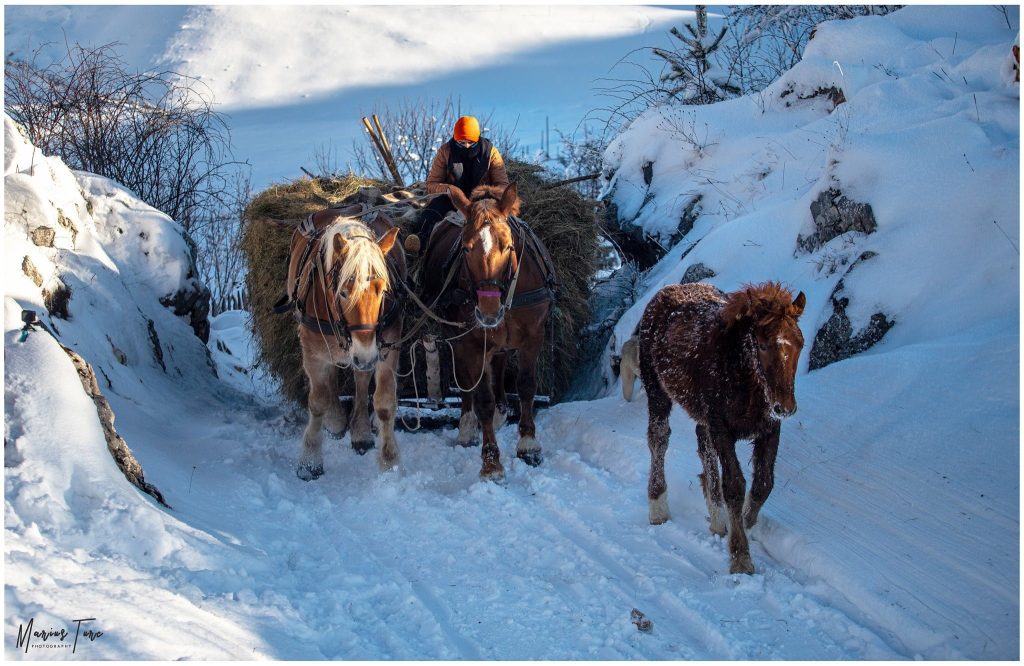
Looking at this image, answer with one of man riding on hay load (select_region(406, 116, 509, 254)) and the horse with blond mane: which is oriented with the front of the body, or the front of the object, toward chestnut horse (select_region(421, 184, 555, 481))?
the man riding on hay load

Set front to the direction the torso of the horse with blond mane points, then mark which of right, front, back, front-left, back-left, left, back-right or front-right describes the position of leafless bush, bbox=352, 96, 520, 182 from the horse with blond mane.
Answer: back

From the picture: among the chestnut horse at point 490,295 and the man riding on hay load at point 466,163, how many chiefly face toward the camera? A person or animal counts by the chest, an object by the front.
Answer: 2

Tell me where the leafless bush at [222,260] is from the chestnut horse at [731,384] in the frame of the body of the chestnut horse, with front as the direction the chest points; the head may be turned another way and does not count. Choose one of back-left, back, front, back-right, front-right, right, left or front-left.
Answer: back

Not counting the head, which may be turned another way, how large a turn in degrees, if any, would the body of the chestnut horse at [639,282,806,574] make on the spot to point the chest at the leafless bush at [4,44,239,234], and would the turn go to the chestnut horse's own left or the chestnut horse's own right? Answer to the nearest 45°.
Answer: approximately 180°

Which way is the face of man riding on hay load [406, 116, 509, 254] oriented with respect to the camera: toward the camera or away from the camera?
toward the camera

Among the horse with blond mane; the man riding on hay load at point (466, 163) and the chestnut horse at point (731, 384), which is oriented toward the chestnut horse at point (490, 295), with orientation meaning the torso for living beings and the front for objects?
the man riding on hay load

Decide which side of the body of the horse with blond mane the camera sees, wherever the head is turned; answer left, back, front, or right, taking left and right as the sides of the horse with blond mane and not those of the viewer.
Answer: front

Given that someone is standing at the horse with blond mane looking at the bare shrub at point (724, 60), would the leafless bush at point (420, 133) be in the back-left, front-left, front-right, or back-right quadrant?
front-left

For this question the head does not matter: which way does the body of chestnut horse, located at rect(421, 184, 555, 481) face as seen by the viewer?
toward the camera
